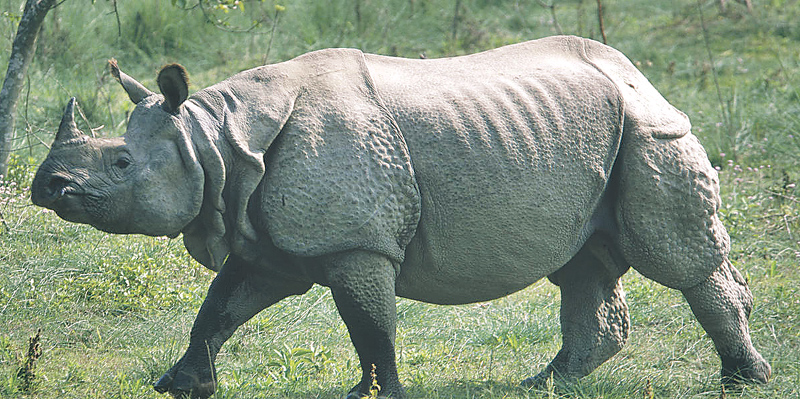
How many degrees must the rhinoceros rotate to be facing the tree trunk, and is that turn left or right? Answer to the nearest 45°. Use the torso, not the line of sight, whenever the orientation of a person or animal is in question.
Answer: approximately 45° to its right

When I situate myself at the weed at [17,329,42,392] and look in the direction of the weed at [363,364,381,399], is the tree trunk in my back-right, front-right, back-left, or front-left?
back-left

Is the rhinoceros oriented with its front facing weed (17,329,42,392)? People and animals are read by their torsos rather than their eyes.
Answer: yes

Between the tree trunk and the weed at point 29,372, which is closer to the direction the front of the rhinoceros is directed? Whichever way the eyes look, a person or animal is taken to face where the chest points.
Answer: the weed

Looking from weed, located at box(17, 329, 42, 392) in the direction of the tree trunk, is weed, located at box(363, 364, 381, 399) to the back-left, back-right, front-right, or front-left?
back-right

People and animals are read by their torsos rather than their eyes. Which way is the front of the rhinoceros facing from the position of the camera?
facing to the left of the viewer
